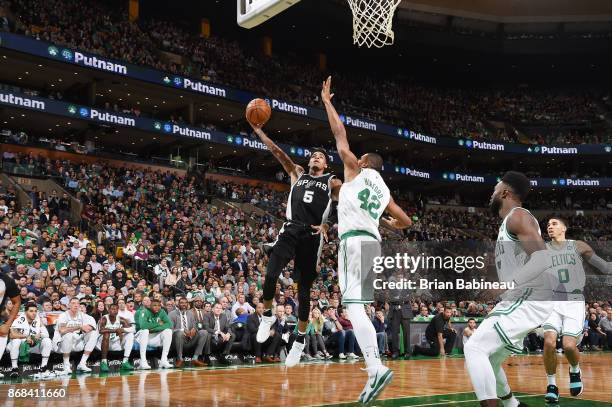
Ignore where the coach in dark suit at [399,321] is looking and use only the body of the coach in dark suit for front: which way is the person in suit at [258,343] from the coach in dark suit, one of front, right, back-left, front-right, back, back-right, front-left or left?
front-right

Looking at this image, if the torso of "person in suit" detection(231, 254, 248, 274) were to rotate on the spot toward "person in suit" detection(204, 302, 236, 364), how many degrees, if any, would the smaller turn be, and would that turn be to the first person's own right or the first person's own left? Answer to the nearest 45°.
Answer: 0° — they already face them

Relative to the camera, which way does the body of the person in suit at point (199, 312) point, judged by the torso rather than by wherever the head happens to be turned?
toward the camera

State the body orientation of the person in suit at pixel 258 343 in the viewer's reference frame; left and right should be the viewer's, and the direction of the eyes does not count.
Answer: facing the viewer and to the right of the viewer

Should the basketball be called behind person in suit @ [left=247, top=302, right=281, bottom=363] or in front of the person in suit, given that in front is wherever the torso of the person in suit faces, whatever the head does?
in front

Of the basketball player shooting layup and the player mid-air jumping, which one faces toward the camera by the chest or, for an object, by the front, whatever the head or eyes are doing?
the basketball player shooting layup

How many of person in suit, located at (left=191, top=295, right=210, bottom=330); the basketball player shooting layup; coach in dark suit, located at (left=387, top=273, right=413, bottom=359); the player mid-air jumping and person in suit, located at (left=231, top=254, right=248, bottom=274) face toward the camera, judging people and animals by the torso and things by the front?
4

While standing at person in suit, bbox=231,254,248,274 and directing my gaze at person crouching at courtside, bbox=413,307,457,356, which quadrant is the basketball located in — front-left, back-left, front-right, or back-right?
front-right

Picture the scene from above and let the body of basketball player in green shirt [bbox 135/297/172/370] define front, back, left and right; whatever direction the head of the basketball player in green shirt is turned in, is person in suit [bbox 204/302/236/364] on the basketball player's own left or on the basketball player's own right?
on the basketball player's own left

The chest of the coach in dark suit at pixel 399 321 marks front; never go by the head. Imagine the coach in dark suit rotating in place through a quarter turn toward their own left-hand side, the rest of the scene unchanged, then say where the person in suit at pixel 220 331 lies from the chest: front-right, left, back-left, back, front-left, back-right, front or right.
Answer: back-right

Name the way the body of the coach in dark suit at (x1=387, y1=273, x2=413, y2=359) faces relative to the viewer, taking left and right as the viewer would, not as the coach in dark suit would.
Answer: facing the viewer
